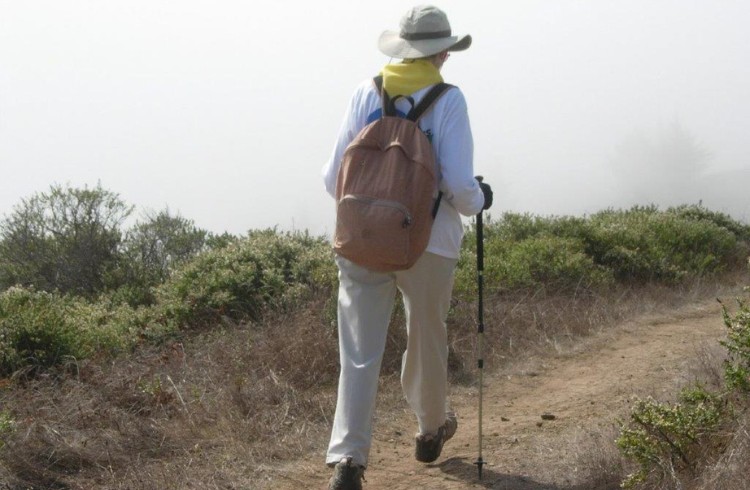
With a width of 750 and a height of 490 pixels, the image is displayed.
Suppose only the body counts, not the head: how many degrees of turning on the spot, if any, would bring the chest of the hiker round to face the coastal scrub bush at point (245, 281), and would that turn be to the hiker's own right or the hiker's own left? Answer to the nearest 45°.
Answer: approximately 45° to the hiker's own left

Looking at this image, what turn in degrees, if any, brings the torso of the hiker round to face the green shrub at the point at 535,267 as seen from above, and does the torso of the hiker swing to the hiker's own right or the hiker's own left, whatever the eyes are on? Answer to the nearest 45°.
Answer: approximately 45° to the hiker's own left

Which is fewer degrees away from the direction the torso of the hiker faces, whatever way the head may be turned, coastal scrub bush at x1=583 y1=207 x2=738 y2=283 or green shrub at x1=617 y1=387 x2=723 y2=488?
the coastal scrub bush

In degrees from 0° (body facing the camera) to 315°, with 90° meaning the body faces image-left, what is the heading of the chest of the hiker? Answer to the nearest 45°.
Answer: approximately 225°

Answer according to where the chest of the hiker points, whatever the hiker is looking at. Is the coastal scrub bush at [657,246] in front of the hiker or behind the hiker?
in front

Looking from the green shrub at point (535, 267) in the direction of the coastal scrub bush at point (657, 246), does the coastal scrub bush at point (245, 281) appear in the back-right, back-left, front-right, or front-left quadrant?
back-left

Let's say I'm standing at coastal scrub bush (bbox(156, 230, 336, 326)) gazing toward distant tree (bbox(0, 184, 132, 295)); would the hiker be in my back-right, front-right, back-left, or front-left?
back-left

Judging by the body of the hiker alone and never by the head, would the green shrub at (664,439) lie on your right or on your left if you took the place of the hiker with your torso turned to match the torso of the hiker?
on your right

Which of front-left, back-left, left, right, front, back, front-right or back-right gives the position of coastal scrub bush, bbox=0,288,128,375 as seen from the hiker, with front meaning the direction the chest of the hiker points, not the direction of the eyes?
left

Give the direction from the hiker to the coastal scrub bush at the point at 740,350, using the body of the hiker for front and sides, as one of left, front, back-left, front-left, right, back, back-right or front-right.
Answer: front-right

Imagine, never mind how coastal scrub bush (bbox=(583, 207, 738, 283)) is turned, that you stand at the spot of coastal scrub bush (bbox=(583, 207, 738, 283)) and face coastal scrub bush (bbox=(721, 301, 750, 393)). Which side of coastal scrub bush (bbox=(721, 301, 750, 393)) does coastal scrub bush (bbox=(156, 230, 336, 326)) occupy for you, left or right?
right

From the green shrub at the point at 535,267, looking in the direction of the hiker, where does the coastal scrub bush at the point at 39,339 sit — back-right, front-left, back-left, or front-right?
front-right

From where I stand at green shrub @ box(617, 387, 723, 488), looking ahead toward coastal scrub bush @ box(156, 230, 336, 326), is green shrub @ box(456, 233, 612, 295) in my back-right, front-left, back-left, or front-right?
front-right
